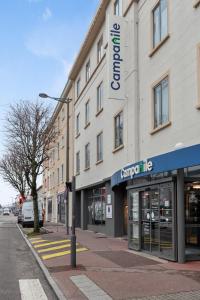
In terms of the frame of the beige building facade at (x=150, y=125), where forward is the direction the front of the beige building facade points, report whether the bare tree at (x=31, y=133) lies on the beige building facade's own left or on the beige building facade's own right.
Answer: on the beige building facade's own right
